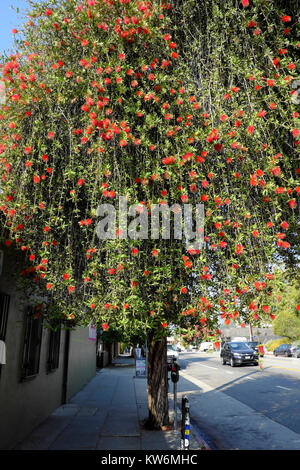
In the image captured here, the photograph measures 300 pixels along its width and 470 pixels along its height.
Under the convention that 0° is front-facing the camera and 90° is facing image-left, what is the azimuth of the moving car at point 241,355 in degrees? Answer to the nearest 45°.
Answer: approximately 315°

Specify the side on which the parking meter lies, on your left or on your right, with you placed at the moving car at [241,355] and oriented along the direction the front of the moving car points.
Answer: on your right

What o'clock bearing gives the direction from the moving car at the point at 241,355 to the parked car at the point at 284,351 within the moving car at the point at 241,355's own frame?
the parked car at the point at 284,351 is roughly at 8 o'clock from the moving car at the point at 241,355.

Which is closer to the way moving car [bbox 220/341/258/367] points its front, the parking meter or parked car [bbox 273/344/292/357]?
the parking meter

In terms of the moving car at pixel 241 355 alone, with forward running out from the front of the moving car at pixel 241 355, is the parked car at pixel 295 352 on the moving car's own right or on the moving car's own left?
on the moving car's own left
